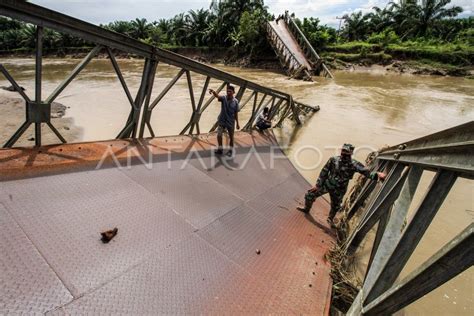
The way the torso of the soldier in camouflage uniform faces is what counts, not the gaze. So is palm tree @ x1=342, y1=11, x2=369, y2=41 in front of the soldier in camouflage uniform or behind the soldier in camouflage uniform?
behind

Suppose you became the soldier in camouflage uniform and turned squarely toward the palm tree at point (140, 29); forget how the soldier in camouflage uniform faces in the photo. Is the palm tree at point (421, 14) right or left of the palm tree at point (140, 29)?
right

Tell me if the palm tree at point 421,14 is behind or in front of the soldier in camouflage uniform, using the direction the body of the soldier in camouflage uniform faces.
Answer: behind
